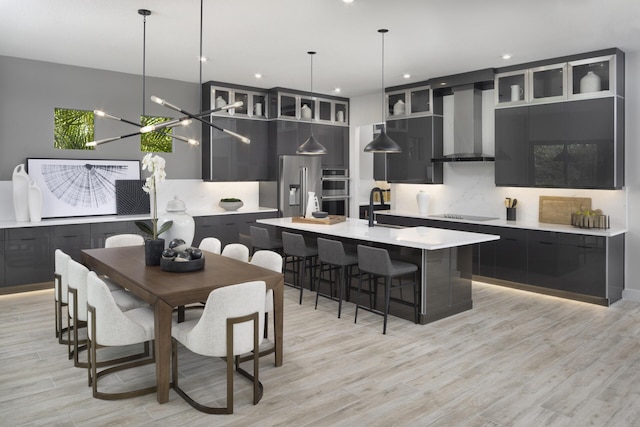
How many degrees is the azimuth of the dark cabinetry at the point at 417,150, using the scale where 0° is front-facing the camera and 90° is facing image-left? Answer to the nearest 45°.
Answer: approximately 45°

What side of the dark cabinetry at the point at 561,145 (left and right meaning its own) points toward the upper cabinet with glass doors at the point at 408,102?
right

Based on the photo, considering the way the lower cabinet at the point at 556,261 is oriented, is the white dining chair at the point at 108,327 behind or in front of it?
in front

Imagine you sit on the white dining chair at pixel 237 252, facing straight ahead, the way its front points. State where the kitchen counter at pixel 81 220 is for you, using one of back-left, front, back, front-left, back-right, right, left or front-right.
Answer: right

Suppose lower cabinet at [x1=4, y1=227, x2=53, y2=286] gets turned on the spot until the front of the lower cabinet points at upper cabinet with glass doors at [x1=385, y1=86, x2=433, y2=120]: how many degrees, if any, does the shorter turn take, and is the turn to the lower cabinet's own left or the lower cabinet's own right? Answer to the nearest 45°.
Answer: approximately 90° to the lower cabinet's own left

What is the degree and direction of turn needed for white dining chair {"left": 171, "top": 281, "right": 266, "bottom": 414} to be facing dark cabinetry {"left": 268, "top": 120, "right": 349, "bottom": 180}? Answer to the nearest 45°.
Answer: approximately 45° to its right

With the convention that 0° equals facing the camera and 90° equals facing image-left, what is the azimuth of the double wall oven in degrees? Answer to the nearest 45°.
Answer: approximately 315°

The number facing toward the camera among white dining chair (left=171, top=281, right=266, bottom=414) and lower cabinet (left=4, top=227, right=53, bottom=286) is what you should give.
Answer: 1

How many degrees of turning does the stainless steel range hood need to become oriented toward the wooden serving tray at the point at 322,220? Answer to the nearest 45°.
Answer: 0° — it already faces it

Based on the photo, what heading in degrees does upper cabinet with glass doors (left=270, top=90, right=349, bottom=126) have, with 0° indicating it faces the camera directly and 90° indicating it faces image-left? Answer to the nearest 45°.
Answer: approximately 315°
